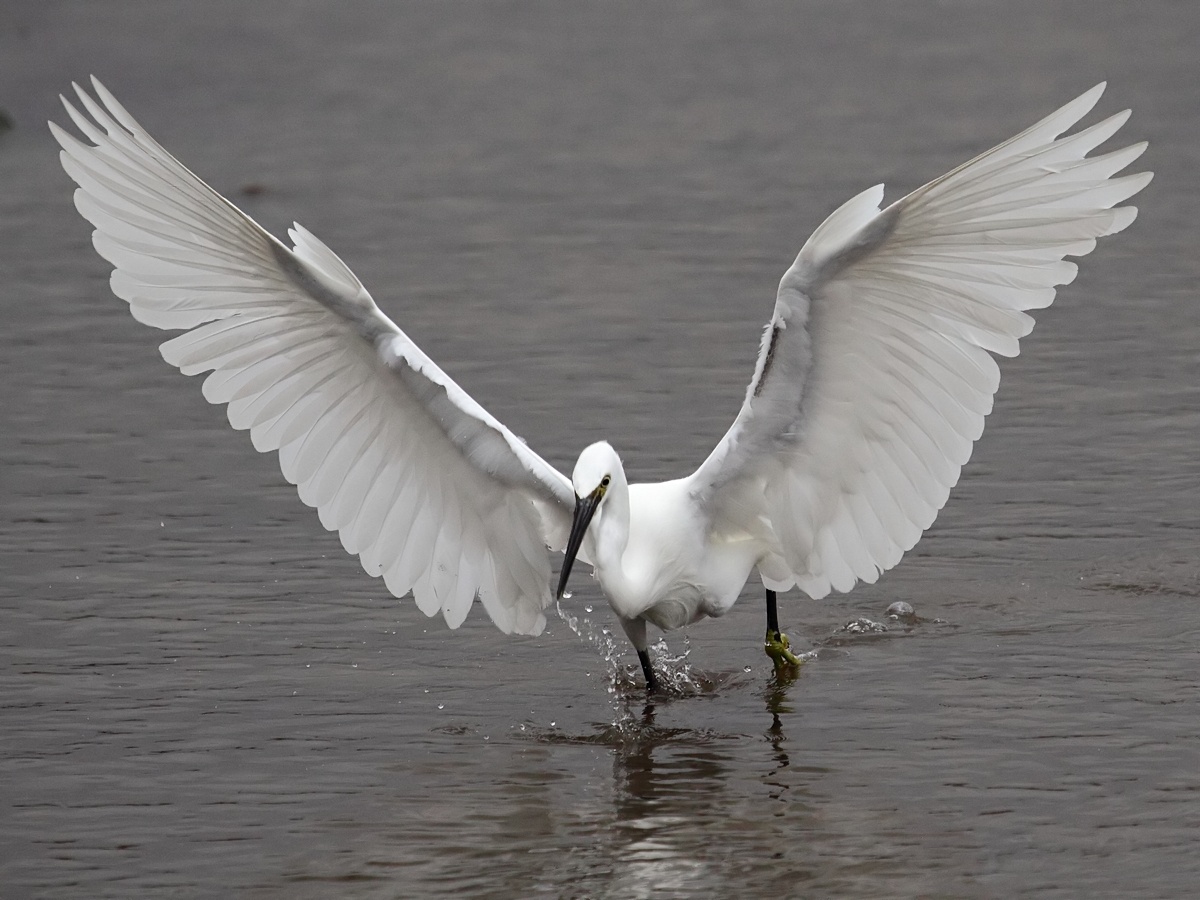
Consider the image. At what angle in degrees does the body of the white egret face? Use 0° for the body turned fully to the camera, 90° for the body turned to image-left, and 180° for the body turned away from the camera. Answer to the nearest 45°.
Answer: approximately 45°
